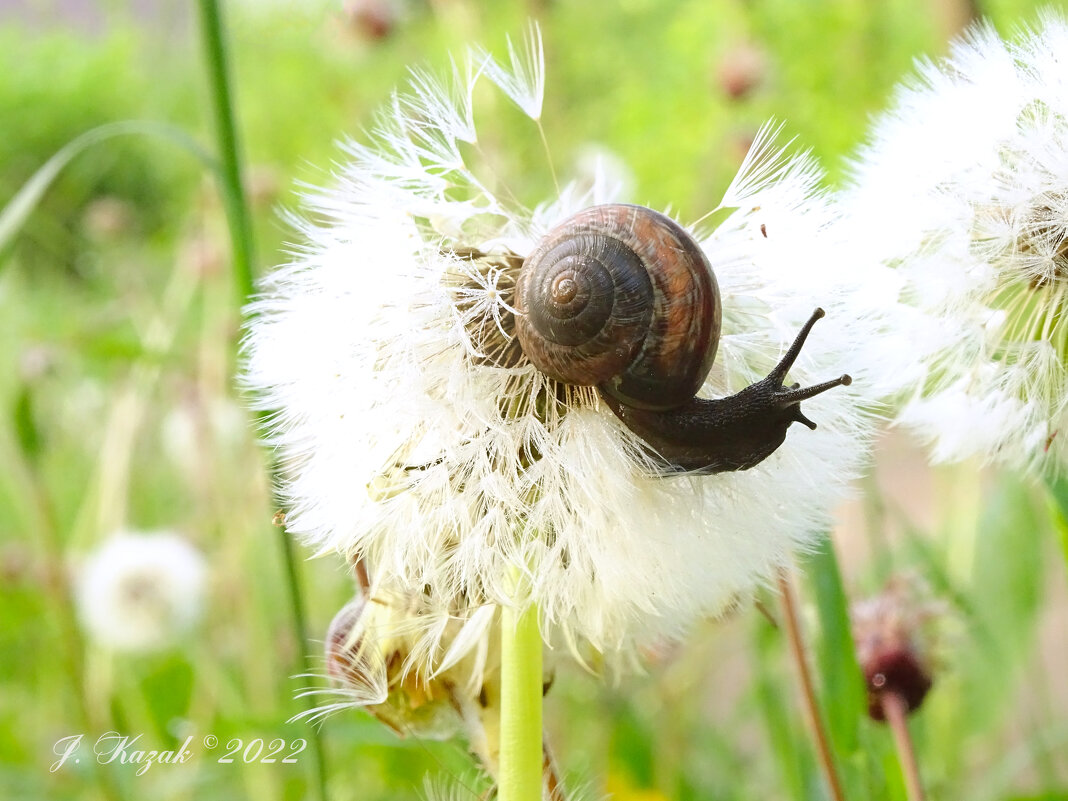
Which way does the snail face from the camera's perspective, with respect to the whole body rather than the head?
to the viewer's right

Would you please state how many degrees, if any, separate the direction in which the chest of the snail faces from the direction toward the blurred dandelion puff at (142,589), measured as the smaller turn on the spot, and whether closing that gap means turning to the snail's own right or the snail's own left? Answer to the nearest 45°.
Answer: approximately 135° to the snail's own left
